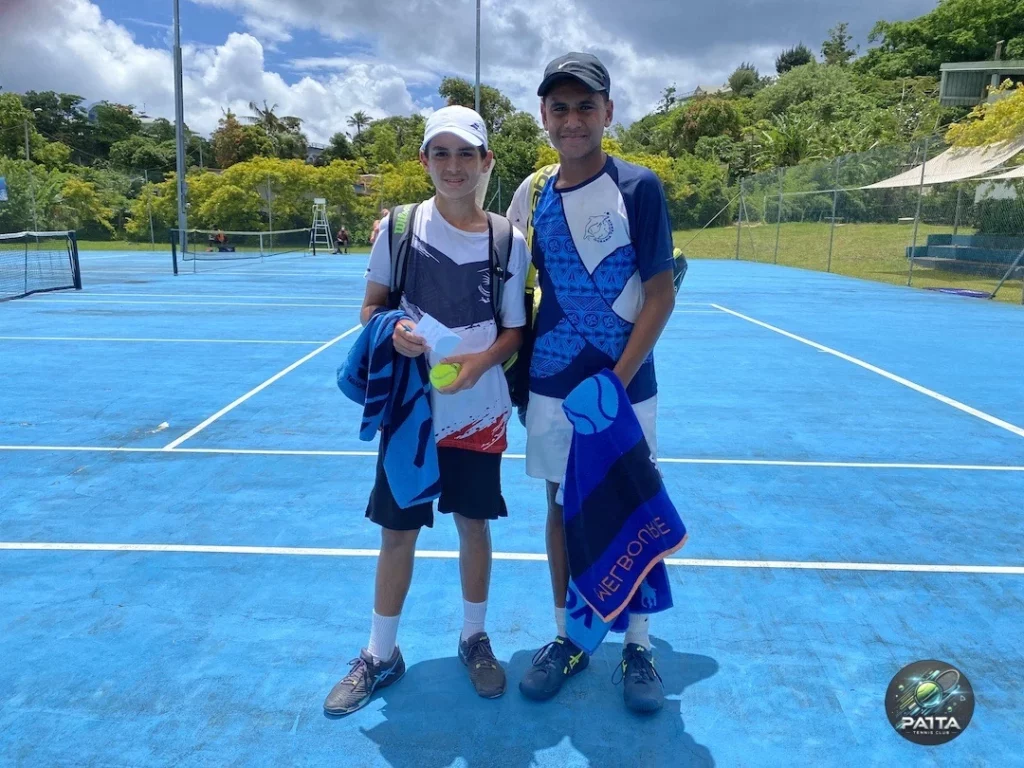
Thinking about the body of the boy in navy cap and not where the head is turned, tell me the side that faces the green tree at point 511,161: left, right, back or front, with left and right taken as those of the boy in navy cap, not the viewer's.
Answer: back

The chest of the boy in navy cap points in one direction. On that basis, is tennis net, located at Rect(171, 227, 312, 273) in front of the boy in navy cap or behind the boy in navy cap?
behind

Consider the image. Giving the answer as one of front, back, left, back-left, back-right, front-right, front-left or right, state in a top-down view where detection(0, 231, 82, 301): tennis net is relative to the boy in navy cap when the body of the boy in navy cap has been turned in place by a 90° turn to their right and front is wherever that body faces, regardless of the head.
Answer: front-right

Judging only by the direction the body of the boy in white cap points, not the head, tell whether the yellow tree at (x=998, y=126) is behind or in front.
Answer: behind

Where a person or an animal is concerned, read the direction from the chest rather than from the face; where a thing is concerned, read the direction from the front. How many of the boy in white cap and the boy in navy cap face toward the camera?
2

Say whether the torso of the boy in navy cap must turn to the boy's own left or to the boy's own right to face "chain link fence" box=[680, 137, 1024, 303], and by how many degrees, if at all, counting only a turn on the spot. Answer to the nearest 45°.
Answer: approximately 180°

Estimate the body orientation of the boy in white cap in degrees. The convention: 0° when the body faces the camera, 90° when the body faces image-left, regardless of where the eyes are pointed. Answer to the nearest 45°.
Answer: approximately 0°
